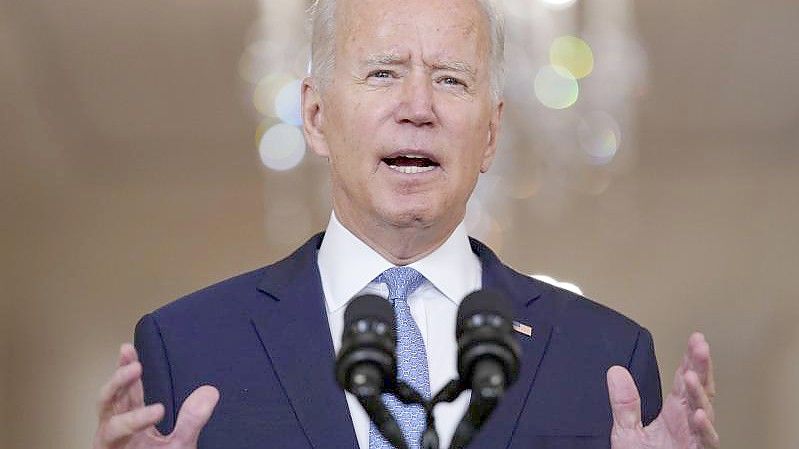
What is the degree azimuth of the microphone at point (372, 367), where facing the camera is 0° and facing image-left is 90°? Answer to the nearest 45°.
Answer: approximately 180°

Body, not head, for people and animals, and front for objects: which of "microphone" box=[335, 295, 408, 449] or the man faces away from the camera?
the microphone

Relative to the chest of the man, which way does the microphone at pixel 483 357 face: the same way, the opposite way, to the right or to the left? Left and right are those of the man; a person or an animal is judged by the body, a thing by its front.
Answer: the opposite way

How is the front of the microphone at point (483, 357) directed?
away from the camera

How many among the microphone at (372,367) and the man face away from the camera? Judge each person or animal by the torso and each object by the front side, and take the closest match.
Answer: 1

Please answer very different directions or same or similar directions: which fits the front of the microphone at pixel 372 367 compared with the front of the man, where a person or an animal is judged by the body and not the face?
very different directions

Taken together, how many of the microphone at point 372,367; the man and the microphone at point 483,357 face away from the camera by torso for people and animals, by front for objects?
2

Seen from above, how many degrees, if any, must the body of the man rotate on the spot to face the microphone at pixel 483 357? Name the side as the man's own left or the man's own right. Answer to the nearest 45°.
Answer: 0° — they already face it
